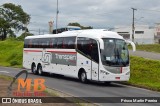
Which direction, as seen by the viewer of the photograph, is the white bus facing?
facing the viewer and to the right of the viewer
